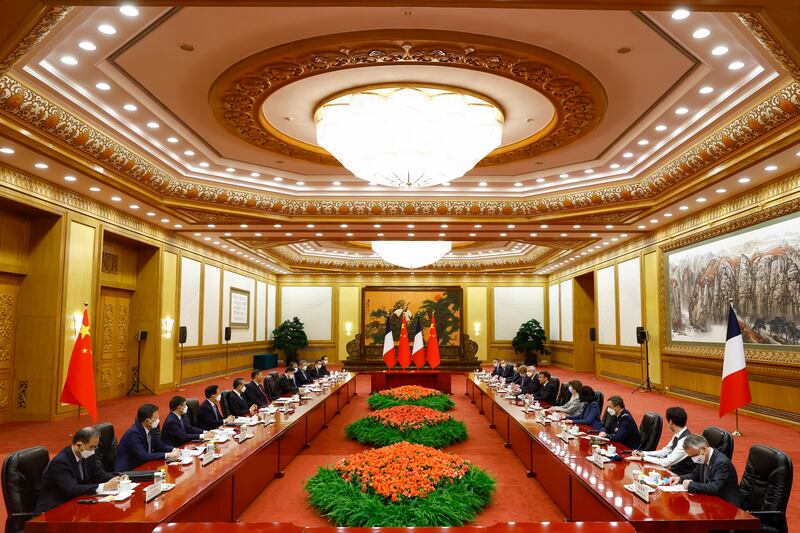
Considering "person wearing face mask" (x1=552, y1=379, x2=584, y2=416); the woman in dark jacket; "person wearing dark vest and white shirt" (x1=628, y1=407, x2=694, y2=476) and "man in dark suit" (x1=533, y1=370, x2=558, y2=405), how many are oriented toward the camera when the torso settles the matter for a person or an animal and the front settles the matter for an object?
0

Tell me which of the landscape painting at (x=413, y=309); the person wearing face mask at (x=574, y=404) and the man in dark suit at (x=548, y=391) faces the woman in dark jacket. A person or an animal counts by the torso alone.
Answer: the landscape painting

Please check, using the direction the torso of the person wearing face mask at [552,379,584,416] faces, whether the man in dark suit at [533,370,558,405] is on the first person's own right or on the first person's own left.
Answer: on the first person's own right

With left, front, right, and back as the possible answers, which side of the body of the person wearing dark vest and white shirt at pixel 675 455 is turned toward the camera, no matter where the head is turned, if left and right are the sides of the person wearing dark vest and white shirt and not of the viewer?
left

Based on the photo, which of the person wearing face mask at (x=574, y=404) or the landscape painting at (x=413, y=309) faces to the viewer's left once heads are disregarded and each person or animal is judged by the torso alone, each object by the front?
the person wearing face mask

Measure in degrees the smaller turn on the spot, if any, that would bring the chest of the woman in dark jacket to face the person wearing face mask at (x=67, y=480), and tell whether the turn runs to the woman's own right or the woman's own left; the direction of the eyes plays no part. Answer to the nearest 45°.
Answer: approximately 45° to the woman's own left

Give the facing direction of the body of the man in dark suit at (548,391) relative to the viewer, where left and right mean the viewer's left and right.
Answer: facing to the left of the viewer

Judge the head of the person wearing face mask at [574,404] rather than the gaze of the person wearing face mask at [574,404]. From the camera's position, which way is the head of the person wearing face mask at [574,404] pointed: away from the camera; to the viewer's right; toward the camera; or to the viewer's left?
to the viewer's left

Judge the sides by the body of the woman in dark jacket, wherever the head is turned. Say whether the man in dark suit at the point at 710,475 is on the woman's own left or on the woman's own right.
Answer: on the woman's own left

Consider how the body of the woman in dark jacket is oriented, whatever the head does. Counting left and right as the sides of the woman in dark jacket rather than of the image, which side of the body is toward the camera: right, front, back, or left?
left

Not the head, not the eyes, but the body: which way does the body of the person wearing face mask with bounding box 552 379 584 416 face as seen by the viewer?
to the viewer's left

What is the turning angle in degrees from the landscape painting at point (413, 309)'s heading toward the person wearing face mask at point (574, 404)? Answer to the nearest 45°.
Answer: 0° — it already faces them

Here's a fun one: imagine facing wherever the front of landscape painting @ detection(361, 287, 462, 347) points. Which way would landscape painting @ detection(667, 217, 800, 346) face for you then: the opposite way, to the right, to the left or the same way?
to the right

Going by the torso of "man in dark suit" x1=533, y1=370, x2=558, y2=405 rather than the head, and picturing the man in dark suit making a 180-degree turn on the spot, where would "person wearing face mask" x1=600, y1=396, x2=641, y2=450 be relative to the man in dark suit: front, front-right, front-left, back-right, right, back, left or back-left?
right

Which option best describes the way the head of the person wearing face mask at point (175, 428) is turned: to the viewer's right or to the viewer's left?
to the viewer's right

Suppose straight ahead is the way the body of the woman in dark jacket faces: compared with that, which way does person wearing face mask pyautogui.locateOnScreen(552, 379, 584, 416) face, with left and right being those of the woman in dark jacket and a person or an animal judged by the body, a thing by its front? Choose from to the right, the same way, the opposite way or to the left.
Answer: the same way

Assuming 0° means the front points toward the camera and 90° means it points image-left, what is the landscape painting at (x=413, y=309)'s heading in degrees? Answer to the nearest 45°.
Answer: approximately 0°
